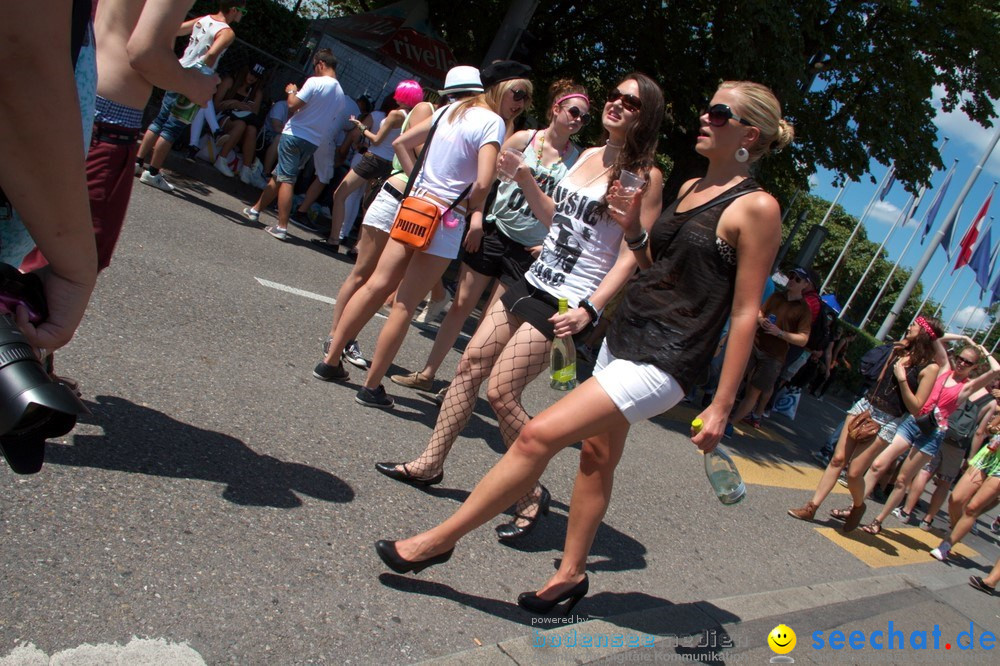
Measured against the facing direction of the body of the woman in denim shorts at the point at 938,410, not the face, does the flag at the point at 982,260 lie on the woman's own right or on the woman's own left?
on the woman's own right

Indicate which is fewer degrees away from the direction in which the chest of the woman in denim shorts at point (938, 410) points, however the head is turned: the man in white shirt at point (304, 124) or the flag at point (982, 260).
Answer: the man in white shirt

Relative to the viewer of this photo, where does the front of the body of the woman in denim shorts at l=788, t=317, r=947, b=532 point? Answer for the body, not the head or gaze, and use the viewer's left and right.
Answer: facing the viewer and to the left of the viewer

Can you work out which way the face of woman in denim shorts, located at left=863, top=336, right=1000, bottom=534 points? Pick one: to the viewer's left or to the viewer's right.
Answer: to the viewer's left

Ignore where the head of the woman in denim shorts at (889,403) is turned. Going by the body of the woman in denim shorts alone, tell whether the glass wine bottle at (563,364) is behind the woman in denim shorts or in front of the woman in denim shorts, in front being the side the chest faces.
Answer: in front

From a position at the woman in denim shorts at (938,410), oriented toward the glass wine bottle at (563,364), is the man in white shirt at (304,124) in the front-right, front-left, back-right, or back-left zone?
front-right

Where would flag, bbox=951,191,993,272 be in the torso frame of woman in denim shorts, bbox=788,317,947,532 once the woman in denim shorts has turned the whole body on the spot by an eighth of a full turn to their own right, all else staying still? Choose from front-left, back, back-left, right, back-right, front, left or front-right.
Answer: right

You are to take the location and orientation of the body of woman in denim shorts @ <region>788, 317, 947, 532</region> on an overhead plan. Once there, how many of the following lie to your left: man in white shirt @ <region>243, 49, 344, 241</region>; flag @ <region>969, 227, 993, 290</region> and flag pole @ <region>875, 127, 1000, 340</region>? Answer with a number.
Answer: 0

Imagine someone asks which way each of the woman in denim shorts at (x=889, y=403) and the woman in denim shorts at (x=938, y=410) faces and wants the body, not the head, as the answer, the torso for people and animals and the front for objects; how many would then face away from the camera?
0

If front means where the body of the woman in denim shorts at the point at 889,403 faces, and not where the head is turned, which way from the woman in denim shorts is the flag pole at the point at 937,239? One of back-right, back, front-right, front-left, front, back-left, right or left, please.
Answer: back-right

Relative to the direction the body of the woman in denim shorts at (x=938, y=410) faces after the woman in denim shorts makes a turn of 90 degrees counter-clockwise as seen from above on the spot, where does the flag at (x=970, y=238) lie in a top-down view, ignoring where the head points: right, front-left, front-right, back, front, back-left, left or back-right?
back-left

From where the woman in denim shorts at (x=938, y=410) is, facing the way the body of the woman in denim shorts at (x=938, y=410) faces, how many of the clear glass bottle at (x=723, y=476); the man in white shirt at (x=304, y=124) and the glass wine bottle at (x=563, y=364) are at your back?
0

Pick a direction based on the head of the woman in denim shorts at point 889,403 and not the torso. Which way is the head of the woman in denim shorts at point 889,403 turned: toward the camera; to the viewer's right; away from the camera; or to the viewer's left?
to the viewer's left

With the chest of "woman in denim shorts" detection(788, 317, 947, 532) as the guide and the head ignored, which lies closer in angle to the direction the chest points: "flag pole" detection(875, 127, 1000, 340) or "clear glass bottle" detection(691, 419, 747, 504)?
the clear glass bottle

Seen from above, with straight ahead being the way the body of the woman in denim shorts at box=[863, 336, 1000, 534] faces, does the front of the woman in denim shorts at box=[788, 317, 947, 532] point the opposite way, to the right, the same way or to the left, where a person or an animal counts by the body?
the same way

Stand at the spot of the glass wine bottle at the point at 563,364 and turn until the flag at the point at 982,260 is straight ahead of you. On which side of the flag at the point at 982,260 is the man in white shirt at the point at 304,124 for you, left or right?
left
